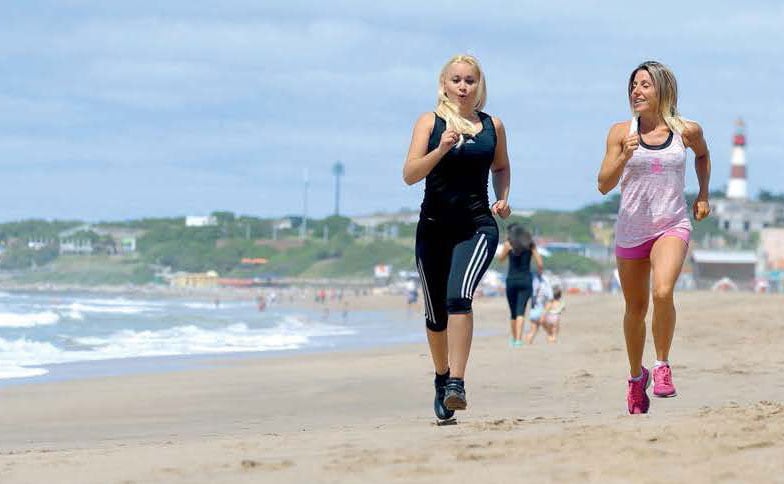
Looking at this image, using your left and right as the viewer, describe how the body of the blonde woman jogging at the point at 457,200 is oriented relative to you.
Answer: facing the viewer

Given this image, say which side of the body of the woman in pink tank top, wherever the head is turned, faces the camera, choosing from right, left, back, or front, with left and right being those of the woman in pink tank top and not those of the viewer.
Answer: front

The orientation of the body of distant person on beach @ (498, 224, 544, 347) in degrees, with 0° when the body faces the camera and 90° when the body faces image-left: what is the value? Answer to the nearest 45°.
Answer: approximately 180°

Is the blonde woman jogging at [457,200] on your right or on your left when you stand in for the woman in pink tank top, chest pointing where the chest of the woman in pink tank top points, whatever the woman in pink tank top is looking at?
on your right

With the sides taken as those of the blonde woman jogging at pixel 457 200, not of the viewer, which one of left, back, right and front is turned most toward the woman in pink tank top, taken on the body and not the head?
left

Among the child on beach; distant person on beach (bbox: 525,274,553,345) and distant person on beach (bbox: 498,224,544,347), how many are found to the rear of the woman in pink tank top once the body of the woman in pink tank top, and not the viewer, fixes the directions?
3

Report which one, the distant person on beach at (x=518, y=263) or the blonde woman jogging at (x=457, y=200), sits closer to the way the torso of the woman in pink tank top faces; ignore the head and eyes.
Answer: the blonde woman jogging

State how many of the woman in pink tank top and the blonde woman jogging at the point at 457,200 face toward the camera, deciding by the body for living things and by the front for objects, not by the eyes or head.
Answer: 2

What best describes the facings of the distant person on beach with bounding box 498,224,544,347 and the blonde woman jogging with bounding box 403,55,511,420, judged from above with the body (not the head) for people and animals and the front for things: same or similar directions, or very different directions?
very different directions

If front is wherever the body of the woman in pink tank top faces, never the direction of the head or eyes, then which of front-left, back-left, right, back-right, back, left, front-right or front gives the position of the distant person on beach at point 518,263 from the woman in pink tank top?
back

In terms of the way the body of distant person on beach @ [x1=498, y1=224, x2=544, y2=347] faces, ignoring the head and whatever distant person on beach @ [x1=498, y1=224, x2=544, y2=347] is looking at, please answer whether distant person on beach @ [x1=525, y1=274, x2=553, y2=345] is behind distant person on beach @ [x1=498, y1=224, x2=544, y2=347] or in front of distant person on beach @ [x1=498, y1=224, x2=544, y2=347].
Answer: in front

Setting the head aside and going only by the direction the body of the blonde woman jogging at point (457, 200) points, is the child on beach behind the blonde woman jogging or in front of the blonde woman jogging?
behind

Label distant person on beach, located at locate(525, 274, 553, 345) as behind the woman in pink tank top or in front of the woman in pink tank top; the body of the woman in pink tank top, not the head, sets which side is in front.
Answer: behind
